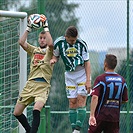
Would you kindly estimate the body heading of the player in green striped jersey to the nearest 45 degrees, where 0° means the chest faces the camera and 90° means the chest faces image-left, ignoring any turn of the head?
approximately 0°

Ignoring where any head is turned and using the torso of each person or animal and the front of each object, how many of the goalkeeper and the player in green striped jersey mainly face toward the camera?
2

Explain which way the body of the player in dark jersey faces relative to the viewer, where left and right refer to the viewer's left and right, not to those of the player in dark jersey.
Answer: facing away from the viewer and to the left of the viewer

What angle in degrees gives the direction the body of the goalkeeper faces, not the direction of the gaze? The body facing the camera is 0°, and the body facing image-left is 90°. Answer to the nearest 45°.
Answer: approximately 0°

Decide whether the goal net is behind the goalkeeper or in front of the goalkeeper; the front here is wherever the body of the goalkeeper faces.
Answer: behind

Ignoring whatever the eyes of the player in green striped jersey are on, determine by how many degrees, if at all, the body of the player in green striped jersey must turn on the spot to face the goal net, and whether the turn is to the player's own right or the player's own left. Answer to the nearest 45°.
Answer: approximately 135° to the player's own right

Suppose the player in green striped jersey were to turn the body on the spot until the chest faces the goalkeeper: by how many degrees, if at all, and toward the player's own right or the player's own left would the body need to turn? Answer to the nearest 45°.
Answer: approximately 90° to the player's own right
